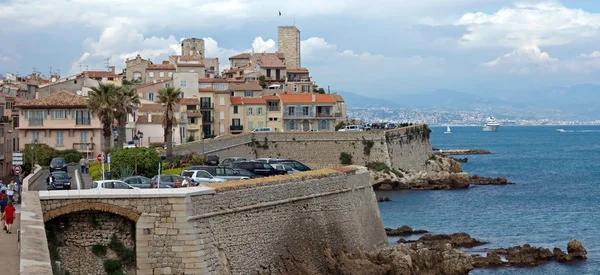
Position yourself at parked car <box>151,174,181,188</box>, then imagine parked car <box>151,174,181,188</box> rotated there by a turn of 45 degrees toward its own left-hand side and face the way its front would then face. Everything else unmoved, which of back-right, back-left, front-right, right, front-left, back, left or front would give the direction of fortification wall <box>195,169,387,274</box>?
left

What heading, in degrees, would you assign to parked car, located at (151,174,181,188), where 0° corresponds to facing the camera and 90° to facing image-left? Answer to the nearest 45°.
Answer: approximately 90°

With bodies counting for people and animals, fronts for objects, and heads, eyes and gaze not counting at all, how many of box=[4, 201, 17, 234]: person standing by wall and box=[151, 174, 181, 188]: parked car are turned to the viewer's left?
1
